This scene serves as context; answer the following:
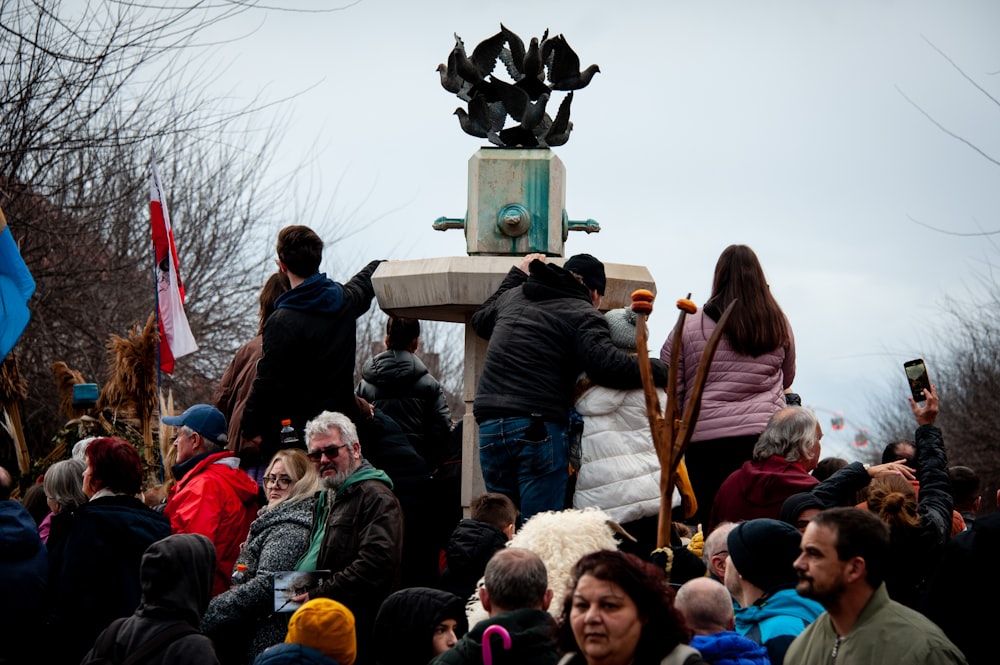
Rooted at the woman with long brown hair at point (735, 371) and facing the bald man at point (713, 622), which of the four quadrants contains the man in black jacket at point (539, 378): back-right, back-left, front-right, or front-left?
front-right

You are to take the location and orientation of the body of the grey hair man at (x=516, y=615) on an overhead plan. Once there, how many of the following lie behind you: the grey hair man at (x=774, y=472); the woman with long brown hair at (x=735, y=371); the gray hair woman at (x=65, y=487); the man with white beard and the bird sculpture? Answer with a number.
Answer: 0

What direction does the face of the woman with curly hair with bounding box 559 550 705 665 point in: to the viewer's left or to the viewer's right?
to the viewer's left

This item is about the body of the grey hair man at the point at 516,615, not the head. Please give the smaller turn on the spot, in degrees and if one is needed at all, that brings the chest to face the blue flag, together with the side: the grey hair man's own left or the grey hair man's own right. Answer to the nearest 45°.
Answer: approximately 45° to the grey hair man's own left

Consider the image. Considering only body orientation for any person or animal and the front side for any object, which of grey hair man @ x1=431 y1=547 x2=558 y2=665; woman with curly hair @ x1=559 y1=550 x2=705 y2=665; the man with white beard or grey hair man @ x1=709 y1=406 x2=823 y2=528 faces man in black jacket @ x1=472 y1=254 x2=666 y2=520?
grey hair man @ x1=431 y1=547 x2=558 y2=665

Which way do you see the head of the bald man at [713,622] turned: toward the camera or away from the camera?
away from the camera

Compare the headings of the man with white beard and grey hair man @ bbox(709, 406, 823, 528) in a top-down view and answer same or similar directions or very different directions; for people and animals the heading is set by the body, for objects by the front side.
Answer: very different directions

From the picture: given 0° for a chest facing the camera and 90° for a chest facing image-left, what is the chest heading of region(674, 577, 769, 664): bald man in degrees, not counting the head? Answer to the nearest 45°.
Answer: approximately 135°

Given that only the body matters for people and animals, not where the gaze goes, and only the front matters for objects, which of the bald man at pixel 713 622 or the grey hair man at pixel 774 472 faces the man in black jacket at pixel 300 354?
the bald man at pixel 713 622

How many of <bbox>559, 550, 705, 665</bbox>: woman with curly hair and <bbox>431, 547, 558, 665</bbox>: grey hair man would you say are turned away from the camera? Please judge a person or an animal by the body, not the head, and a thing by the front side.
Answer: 1

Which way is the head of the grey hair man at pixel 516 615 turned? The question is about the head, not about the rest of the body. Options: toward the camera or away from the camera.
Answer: away from the camera

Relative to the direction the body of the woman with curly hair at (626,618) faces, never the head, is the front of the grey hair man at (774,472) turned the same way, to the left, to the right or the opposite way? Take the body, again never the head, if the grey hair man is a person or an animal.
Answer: the opposite way

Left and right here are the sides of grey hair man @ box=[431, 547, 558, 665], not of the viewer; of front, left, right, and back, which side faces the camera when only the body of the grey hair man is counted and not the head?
back

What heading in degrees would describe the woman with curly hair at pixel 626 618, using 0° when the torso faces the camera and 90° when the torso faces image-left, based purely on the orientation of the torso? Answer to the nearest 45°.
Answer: approximately 45°

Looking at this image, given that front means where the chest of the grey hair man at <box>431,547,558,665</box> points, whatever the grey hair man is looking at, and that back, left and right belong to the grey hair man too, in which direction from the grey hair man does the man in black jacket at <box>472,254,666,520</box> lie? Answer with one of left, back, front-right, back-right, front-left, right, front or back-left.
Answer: front

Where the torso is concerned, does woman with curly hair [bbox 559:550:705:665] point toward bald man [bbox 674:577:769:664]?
no

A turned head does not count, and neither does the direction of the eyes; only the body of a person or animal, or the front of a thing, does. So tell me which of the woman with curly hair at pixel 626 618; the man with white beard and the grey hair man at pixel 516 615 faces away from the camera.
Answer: the grey hair man

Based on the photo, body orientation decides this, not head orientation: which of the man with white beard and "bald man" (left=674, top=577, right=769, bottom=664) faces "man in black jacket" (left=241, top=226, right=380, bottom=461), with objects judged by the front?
the bald man

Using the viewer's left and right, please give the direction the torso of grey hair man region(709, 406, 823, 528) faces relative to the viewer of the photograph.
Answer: facing away from the viewer and to the right of the viewer
